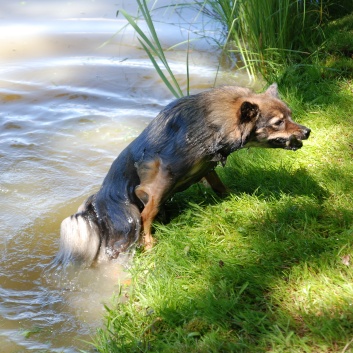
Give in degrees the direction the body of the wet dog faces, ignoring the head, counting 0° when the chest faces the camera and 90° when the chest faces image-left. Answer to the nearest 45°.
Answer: approximately 270°

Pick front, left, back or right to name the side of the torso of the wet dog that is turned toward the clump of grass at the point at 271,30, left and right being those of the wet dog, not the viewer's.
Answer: left
